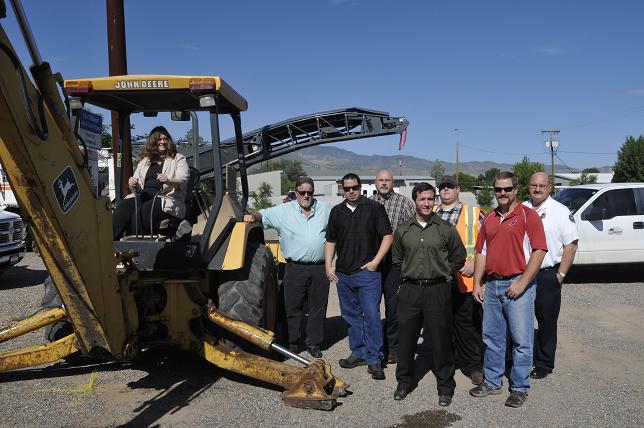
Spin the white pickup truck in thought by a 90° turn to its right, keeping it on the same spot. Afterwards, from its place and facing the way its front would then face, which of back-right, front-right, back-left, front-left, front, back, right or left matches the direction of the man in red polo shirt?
back-left

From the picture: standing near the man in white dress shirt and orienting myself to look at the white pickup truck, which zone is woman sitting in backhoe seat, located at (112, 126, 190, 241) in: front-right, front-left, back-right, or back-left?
back-left

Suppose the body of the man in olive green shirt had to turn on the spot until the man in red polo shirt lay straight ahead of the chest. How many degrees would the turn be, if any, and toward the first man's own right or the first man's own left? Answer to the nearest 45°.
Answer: approximately 90° to the first man's own left

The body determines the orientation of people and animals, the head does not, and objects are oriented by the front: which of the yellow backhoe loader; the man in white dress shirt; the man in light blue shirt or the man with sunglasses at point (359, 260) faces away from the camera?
the yellow backhoe loader

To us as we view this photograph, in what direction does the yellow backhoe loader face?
facing away from the viewer

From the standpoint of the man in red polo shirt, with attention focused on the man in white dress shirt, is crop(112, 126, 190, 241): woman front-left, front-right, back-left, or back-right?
back-left
